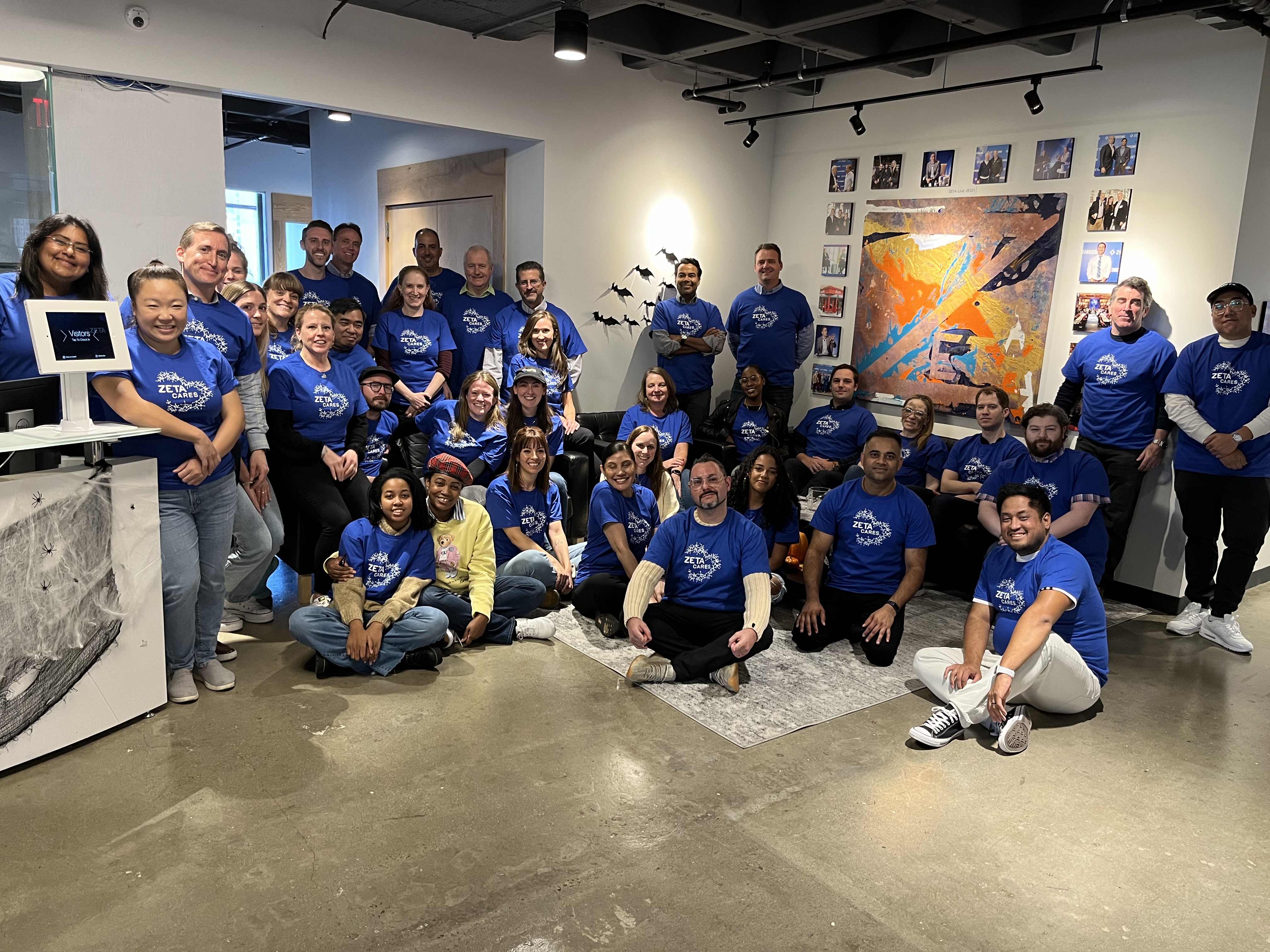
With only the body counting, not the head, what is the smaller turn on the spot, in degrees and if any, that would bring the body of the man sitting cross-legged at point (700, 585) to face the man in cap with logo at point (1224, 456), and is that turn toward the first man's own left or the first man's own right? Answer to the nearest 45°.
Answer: approximately 90° to the first man's own left

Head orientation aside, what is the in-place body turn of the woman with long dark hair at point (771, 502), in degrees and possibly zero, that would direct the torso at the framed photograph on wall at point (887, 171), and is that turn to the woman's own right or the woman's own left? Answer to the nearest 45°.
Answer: approximately 180°

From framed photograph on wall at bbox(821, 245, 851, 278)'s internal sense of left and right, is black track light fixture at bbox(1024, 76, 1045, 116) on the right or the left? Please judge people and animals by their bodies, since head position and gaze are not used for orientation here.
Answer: on its left

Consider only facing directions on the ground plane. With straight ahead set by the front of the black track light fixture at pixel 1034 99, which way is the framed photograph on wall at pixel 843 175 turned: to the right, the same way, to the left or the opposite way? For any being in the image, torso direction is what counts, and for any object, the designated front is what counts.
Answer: the opposite way

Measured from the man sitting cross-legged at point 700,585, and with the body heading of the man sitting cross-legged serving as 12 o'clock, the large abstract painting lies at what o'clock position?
The large abstract painting is roughly at 7 o'clock from the man sitting cross-legged.

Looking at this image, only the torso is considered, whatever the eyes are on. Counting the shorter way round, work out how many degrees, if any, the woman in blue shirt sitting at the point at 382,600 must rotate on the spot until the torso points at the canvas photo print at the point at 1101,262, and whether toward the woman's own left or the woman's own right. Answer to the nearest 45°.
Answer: approximately 90° to the woman's own left

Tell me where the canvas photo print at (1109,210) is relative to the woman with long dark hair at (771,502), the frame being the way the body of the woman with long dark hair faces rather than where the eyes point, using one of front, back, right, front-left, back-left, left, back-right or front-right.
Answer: back-left

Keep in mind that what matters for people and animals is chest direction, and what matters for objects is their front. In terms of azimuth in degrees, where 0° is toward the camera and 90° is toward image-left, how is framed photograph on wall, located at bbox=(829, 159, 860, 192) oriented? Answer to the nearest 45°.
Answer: approximately 45°

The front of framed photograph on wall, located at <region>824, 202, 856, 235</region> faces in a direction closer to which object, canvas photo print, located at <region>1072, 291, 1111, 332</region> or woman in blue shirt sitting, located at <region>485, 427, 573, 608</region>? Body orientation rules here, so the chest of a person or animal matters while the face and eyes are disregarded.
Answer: the woman in blue shirt sitting
